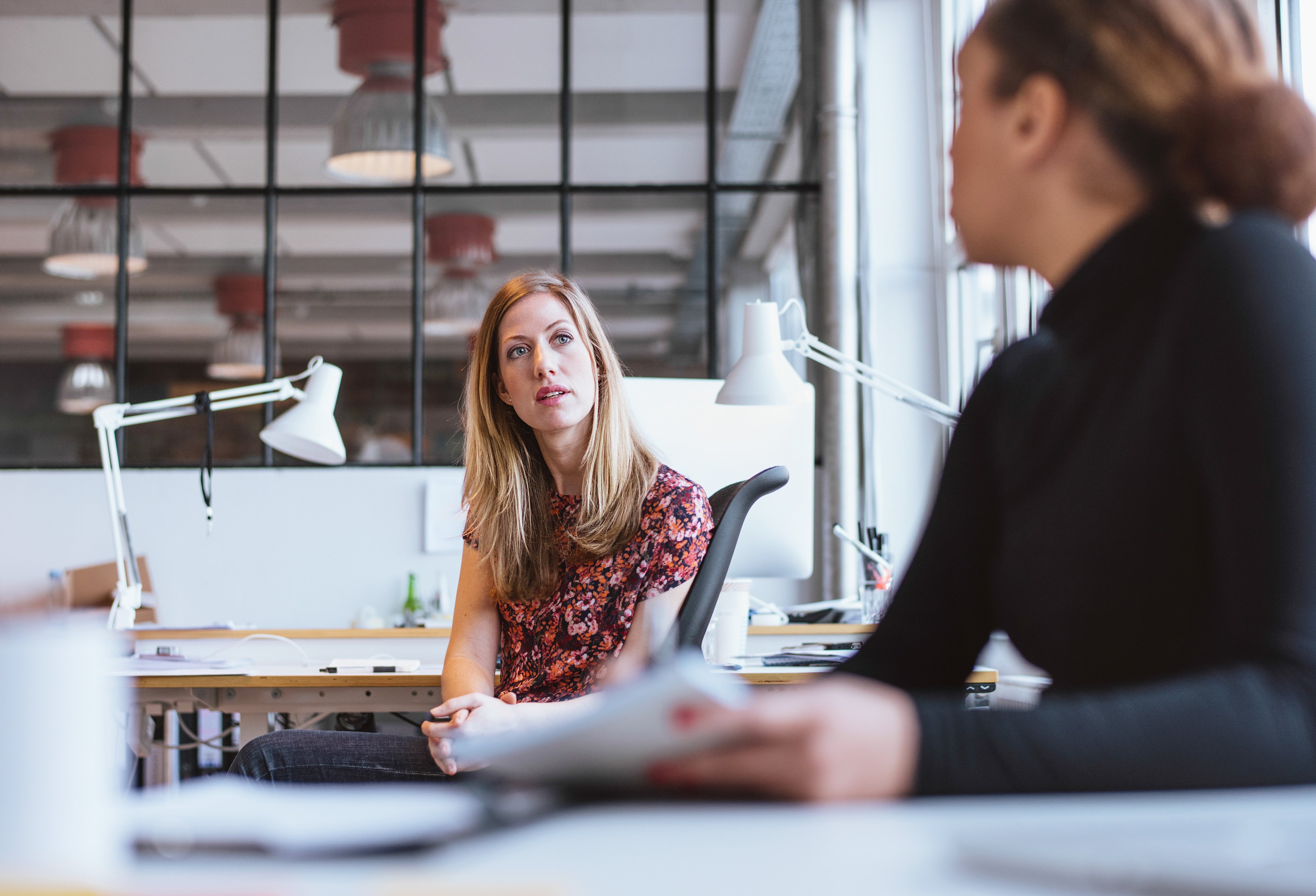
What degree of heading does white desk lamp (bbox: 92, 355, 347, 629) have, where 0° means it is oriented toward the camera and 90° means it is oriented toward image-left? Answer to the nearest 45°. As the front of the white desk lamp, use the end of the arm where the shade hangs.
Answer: approximately 270°

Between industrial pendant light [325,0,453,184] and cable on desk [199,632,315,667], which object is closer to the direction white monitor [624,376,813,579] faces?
the industrial pendant light

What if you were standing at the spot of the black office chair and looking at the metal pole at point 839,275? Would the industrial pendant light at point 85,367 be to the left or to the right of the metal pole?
left

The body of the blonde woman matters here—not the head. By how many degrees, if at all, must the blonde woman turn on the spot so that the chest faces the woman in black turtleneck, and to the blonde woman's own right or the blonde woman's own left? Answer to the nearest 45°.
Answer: approximately 45° to the blonde woman's own left

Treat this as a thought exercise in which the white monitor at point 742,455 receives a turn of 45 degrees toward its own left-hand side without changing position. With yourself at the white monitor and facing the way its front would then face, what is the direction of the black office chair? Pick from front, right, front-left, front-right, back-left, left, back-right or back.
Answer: back-left

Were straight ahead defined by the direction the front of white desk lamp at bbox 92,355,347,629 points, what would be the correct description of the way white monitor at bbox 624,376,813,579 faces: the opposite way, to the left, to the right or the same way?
to the left

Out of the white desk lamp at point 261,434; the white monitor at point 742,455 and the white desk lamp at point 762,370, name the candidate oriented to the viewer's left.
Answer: the white desk lamp at point 762,370

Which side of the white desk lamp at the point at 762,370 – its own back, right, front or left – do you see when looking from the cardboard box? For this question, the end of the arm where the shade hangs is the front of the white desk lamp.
front

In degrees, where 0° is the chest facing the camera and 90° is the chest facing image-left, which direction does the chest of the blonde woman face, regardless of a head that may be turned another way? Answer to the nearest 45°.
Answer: approximately 45°

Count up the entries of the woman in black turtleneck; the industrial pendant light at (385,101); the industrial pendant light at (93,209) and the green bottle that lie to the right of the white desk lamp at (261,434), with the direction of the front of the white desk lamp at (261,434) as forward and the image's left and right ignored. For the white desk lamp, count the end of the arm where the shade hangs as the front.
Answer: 1

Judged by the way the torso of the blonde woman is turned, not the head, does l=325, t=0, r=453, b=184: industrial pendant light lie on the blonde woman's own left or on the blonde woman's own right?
on the blonde woman's own right

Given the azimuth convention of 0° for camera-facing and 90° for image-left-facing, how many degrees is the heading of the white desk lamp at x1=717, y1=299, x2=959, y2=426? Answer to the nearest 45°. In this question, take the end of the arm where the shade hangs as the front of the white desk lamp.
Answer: approximately 90°

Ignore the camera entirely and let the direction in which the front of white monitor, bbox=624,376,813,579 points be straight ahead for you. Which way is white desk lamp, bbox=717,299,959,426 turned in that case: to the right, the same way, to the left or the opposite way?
to the left

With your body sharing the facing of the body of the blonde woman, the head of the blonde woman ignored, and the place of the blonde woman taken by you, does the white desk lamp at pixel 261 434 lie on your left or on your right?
on your right

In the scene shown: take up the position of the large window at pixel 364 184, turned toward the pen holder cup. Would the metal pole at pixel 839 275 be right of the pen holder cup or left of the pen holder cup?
left

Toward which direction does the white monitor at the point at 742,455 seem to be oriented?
away from the camera

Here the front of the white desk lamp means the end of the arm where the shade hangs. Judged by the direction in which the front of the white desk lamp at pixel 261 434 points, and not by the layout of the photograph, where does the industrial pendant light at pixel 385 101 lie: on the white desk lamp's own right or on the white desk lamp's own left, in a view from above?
on the white desk lamp's own left
